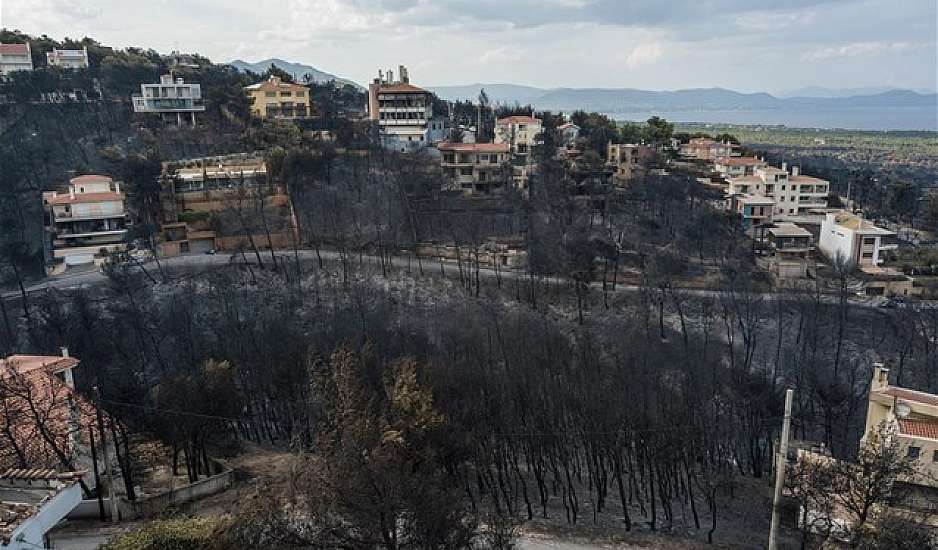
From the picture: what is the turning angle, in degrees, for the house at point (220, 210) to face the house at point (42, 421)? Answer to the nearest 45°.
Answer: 0° — it already faces it

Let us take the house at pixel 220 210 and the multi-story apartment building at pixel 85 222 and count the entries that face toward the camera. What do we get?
2

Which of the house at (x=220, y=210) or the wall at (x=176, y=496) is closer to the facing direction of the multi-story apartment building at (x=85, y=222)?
the wall

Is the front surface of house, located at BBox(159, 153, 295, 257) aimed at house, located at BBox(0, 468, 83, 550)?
yes

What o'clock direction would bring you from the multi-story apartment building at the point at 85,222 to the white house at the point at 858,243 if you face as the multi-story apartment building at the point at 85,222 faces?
The white house is roughly at 10 o'clock from the multi-story apartment building.

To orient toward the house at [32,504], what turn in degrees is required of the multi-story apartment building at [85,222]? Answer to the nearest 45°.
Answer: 0° — it already faces it

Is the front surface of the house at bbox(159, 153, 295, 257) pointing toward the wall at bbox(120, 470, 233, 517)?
yes
